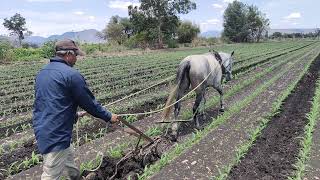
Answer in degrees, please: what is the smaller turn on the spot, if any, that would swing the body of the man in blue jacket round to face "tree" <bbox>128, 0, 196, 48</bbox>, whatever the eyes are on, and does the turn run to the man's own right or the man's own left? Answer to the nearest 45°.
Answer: approximately 45° to the man's own left

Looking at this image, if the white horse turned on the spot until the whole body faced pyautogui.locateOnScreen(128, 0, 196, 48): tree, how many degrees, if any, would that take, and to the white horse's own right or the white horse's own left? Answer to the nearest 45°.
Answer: approximately 45° to the white horse's own left

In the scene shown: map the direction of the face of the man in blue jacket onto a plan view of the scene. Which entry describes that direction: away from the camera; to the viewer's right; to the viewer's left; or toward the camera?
to the viewer's right

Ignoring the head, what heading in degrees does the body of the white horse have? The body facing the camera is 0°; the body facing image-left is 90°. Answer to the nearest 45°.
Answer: approximately 225°

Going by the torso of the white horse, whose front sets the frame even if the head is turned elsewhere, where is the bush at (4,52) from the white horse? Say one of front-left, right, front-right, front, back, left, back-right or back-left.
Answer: left

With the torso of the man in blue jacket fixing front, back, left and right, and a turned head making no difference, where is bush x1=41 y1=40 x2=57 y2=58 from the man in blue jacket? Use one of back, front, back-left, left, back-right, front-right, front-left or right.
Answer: front-left

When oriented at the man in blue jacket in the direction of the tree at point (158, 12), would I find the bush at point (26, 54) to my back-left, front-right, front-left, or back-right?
front-left

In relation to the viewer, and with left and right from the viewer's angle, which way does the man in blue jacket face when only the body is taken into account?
facing away from the viewer and to the right of the viewer

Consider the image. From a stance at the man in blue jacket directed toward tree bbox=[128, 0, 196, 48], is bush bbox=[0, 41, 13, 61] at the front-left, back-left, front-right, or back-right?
front-left

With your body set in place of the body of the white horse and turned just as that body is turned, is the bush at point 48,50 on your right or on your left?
on your left

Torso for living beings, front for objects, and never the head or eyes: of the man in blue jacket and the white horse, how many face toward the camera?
0

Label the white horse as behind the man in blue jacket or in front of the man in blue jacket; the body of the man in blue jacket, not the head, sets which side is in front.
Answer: in front
